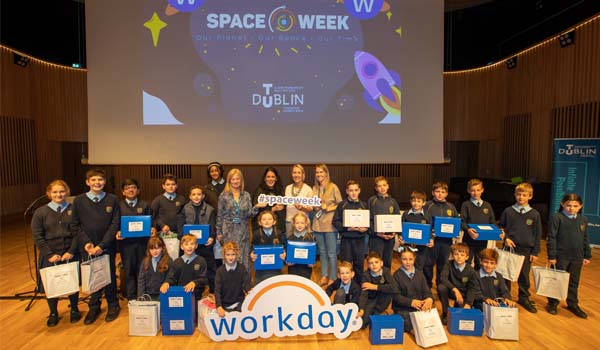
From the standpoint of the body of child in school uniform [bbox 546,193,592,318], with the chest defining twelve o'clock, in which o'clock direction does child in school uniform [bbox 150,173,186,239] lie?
child in school uniform [bbox 150,173,186,239] is roughly at 2 o'clock from child in school uniform [bbox 546,193,592,318].

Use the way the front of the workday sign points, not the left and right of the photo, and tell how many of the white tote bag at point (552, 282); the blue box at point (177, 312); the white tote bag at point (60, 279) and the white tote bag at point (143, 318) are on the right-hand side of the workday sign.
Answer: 3

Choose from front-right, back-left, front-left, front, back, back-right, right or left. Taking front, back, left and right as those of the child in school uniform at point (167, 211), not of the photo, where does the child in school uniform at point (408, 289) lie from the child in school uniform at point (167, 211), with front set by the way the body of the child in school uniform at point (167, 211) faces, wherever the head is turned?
front-left

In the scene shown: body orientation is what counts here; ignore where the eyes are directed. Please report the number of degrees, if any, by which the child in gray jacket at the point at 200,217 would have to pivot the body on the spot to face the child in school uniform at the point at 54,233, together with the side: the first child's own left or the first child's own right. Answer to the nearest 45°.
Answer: approximately 90° to the first child's own right

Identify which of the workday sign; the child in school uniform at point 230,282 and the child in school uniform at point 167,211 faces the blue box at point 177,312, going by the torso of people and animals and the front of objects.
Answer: the child in school uniform at point 167,211

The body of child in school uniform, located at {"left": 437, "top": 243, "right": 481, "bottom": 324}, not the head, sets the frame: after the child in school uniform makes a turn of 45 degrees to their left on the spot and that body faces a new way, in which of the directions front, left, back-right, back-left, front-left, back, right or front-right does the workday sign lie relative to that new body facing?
right

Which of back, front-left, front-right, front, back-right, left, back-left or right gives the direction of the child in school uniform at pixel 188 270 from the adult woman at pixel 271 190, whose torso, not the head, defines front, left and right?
front-right

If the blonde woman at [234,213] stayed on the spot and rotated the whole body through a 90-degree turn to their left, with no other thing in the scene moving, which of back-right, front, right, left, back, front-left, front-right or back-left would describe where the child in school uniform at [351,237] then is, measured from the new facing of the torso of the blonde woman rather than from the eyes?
front

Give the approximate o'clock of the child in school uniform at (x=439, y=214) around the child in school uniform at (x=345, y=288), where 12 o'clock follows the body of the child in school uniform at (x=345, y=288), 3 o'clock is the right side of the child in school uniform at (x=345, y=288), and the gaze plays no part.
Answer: the child in school uniform at (x=439, y=214) is roughly at 8 o'clock from the child in school uniform at (x=345, y=288).

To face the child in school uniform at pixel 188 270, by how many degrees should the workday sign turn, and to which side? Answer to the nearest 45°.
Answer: approximately 90° to its right

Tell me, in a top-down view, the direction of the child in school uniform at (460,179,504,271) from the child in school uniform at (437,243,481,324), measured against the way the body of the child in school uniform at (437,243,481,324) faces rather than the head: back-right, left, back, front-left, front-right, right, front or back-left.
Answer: back

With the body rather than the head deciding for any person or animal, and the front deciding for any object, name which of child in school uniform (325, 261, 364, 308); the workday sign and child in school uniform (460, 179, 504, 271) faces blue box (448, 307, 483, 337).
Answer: child in school uniform (460, 179, 504, 271)
